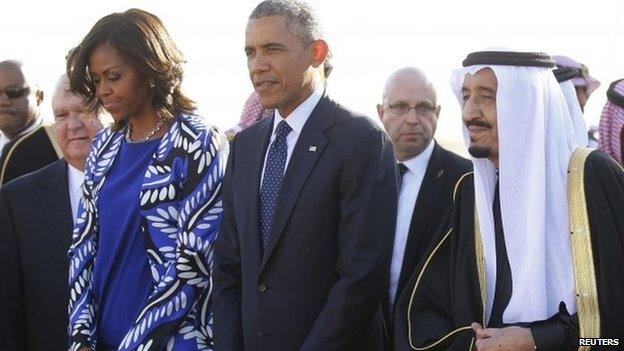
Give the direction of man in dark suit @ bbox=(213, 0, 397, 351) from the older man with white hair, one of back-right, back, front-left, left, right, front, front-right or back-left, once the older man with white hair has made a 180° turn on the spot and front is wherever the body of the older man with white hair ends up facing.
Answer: back

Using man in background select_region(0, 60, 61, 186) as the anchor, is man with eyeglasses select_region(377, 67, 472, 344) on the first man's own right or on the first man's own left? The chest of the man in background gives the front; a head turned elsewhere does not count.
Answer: on the first man's own left

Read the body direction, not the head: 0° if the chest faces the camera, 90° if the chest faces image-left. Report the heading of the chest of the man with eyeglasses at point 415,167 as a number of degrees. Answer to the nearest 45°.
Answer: approximately 45°

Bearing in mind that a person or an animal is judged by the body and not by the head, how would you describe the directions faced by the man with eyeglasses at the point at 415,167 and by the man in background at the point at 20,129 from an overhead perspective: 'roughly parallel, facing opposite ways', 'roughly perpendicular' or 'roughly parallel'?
roughly parallel

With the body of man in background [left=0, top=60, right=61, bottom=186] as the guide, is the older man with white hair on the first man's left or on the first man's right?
on the first man's left

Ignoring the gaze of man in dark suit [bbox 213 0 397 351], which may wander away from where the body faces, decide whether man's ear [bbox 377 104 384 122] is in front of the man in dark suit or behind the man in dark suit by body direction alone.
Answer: behind

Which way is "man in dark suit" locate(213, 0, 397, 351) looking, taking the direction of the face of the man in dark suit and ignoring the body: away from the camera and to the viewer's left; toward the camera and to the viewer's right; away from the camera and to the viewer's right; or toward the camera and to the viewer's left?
toward the camera and to the viewer's left

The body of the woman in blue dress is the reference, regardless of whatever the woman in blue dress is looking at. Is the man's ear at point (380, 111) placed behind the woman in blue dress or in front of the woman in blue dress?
behind

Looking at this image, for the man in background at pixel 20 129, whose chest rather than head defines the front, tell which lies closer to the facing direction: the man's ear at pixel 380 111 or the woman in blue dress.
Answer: the woman in blue dress

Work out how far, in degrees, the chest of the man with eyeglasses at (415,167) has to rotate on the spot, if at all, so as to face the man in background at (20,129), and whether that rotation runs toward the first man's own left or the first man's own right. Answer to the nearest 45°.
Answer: approximately 90° to the first man's own right

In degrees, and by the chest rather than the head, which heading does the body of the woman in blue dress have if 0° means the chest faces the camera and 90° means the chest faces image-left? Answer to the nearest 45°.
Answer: approximately 45°

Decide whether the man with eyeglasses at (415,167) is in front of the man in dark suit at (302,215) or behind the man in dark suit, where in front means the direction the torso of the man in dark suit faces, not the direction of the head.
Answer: behind

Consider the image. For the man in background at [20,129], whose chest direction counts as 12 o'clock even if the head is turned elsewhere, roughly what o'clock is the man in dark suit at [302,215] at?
The man in dark suit is roughly at 10 o'clock from the man in background.

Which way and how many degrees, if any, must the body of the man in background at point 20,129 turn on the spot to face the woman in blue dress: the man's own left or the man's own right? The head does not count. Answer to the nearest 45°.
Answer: approximately 45° to the man's own left

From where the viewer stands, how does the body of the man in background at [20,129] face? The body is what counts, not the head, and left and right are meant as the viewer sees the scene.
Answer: facing the viewer and to the left of the viewer

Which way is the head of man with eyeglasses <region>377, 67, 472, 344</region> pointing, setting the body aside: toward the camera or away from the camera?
toward the camera
